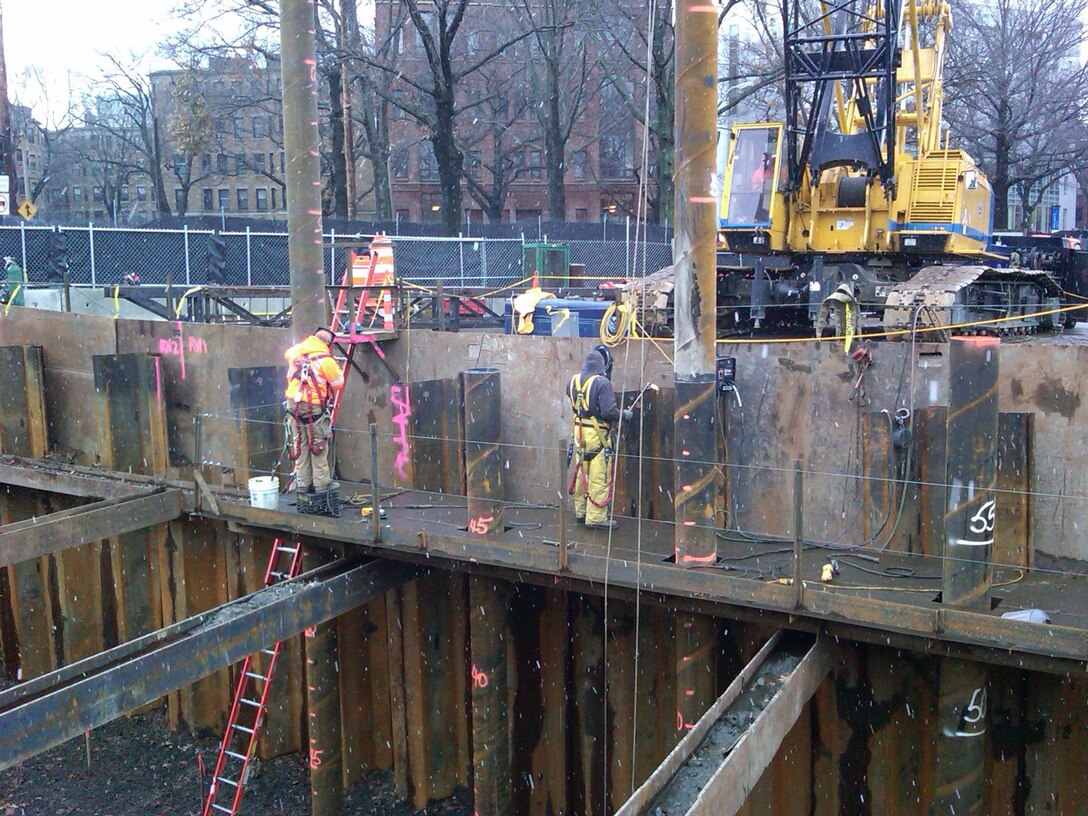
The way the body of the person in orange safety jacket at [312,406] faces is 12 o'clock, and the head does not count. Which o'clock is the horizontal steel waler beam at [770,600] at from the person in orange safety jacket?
The horizontal steel waler beam is roughly at 3 o'clock from the person in orange safety jacket.

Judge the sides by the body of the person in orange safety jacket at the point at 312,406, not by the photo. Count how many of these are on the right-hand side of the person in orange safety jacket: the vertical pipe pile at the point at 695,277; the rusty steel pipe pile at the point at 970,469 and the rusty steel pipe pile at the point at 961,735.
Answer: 3

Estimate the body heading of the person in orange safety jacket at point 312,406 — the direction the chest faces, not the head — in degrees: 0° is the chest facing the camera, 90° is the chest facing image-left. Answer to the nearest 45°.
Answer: approximately 225°

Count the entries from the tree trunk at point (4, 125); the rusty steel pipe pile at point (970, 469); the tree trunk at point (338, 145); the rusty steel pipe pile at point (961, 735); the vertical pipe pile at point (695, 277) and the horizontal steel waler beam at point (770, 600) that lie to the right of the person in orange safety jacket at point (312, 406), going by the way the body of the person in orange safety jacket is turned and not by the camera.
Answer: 4

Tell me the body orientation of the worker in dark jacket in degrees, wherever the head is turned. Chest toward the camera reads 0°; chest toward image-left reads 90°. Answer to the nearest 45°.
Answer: approximately 225°

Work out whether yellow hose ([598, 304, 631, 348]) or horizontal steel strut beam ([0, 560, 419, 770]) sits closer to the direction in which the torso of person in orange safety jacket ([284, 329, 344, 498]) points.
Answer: the yellow hose

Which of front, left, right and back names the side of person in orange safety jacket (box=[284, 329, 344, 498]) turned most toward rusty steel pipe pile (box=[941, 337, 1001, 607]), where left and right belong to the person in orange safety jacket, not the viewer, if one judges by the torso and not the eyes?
right

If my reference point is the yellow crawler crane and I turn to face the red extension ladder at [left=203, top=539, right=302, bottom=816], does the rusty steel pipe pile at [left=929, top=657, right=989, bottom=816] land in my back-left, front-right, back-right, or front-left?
front-left

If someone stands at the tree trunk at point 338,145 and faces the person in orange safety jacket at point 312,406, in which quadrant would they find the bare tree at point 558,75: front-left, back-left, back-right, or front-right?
back-left

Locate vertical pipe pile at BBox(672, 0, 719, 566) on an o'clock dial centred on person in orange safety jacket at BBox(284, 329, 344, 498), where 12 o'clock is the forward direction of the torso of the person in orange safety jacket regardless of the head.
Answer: The vertical pipe pile is roughly at 3 o'clock from the person in orange safety jacket.

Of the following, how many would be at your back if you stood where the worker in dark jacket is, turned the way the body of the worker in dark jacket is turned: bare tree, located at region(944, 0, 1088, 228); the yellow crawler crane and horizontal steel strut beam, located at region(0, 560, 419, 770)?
1

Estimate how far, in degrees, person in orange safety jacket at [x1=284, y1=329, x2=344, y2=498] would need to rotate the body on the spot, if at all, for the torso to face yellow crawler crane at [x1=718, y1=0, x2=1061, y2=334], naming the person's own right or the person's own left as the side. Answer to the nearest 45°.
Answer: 0° — they already face it

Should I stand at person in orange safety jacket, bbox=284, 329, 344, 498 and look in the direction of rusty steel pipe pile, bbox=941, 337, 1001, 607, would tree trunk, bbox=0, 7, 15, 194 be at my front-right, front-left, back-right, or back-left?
back-left

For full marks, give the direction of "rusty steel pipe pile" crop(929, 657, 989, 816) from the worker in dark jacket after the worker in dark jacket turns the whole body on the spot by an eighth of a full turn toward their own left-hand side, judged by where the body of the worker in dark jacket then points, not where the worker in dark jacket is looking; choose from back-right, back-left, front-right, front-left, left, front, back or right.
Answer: back-right

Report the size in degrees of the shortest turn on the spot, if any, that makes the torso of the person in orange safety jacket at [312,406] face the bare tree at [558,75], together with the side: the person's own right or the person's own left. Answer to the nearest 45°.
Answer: approximately 45° to the person's own left
